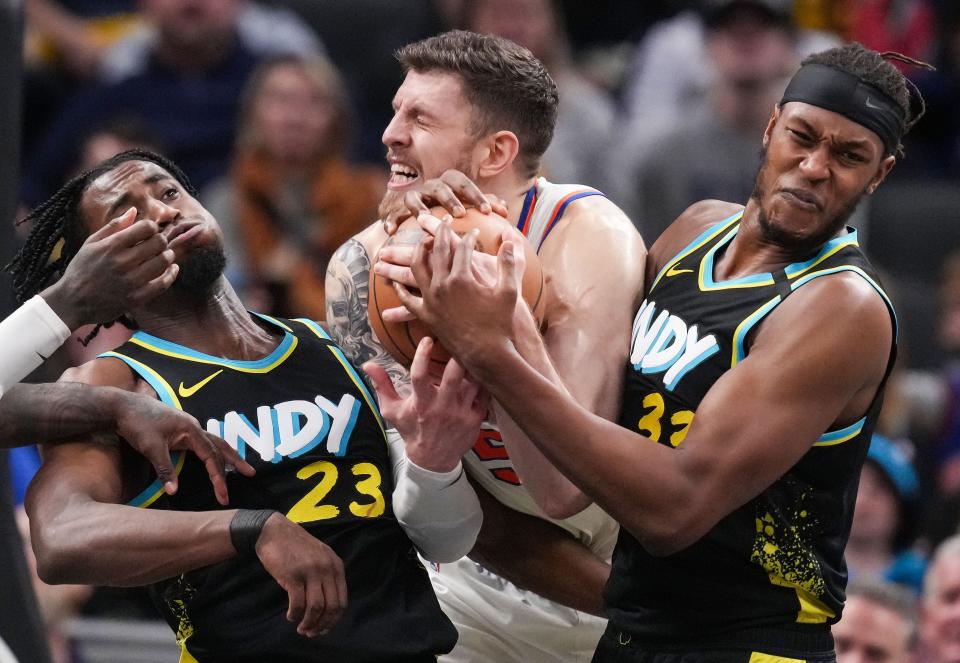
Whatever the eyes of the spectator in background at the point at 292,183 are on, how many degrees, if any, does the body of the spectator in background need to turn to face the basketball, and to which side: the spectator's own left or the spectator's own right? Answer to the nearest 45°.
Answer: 0° — they already face it

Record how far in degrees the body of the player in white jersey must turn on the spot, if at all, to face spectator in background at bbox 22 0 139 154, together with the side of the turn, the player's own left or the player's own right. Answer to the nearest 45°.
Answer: approximately 90° to the player's own right

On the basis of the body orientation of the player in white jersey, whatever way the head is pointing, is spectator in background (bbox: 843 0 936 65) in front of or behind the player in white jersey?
behind

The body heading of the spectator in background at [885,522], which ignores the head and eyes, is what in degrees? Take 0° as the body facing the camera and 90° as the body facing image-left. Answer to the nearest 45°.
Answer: approximately 45°

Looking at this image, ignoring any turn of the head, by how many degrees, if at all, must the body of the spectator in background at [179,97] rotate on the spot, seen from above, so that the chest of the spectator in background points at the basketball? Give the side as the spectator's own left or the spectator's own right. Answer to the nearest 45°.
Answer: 0° — they already face it

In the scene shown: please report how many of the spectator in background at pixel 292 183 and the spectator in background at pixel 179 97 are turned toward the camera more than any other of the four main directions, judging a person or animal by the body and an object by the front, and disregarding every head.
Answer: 2

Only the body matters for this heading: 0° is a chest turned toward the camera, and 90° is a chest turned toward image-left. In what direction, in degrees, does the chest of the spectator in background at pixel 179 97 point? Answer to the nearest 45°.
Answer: approximately 0°
